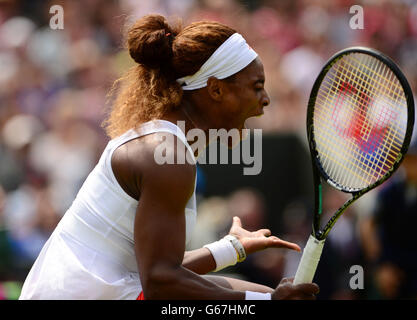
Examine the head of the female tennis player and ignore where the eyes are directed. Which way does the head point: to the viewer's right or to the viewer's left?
to the viewer's right

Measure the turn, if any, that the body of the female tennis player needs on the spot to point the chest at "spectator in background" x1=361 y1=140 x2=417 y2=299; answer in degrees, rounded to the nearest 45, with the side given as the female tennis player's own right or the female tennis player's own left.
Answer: approximately 45° to the female tennis player's own left

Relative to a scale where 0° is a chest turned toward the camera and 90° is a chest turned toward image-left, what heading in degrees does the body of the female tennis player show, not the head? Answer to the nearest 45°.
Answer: approximately 270°
